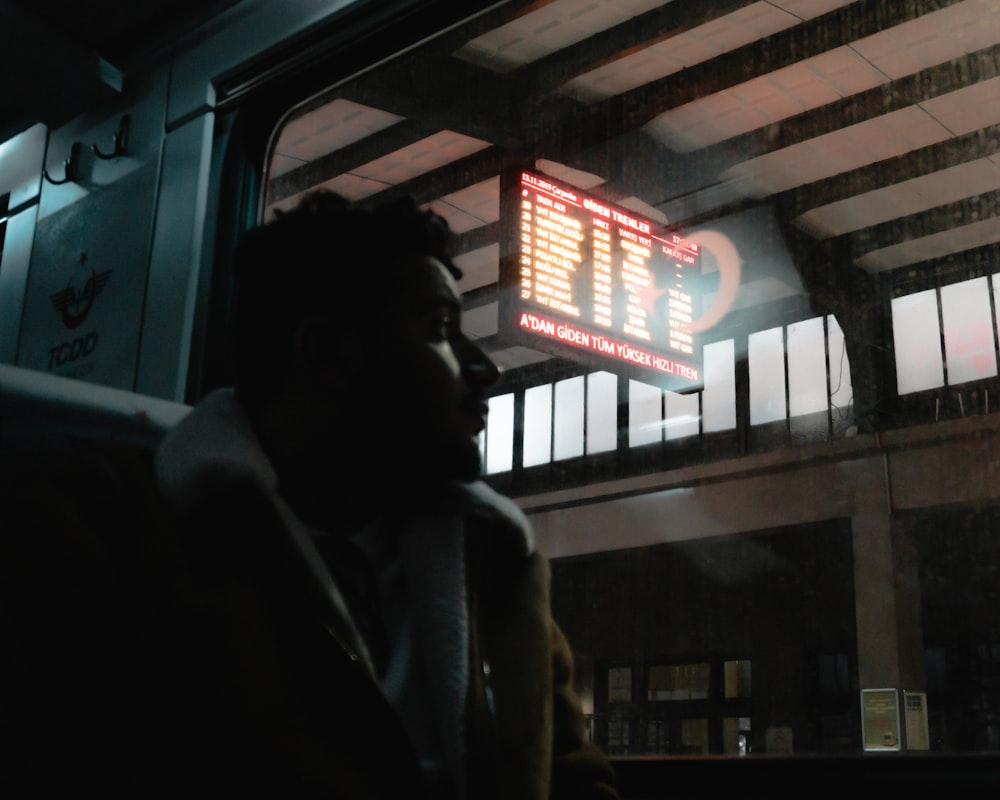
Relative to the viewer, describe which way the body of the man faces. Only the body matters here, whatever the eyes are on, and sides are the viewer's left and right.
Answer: facing the viewer and to the right of the viewer

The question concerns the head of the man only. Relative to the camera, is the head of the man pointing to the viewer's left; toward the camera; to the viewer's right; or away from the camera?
to the viewer's right

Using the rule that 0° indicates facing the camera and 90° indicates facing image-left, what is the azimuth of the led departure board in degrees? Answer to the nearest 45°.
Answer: approximately 315°

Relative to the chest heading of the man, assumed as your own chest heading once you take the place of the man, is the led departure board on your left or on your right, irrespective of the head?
on your left

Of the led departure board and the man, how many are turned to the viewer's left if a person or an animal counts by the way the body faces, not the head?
0

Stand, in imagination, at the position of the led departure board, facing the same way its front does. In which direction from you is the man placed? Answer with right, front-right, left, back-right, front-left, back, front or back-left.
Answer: front-right
